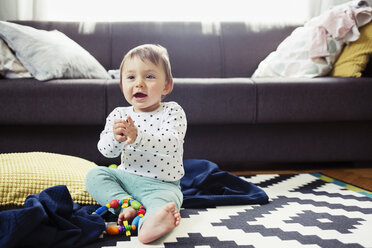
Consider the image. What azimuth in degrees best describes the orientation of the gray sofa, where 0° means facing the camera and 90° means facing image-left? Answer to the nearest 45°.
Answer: approximately 0°

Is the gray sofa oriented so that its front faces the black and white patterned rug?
yes
